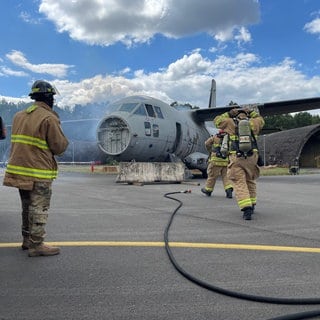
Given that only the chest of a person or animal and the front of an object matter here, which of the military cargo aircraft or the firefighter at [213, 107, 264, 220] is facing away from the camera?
the firefighter

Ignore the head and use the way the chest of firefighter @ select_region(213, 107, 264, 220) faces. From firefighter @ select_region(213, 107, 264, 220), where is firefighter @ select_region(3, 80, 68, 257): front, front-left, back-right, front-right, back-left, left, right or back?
back-left

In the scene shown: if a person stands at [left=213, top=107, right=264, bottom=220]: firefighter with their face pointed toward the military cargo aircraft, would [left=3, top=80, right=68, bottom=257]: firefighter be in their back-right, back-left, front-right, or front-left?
back-left

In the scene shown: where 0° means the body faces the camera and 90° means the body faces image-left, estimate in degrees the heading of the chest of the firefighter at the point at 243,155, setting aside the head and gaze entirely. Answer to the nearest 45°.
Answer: approximately 180°

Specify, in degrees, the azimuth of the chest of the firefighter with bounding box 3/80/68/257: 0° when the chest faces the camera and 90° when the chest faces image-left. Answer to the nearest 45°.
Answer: approximately 225°

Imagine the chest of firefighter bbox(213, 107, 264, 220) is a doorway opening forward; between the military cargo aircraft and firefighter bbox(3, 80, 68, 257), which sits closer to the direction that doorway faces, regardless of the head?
the military cargo aircraft

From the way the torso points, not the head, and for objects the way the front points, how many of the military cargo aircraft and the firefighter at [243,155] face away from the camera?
1

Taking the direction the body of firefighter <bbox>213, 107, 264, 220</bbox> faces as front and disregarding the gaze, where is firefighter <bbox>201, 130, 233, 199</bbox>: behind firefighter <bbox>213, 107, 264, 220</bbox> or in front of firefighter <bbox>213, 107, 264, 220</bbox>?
in front

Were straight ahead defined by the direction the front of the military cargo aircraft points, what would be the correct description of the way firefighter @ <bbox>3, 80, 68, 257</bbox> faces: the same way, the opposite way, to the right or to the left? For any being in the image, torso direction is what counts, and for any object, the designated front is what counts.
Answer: the opposite way

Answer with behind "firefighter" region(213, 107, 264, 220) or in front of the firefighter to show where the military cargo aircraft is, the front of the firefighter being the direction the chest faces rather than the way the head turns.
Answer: in front

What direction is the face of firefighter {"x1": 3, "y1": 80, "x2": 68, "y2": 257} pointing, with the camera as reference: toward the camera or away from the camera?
away from the camera
